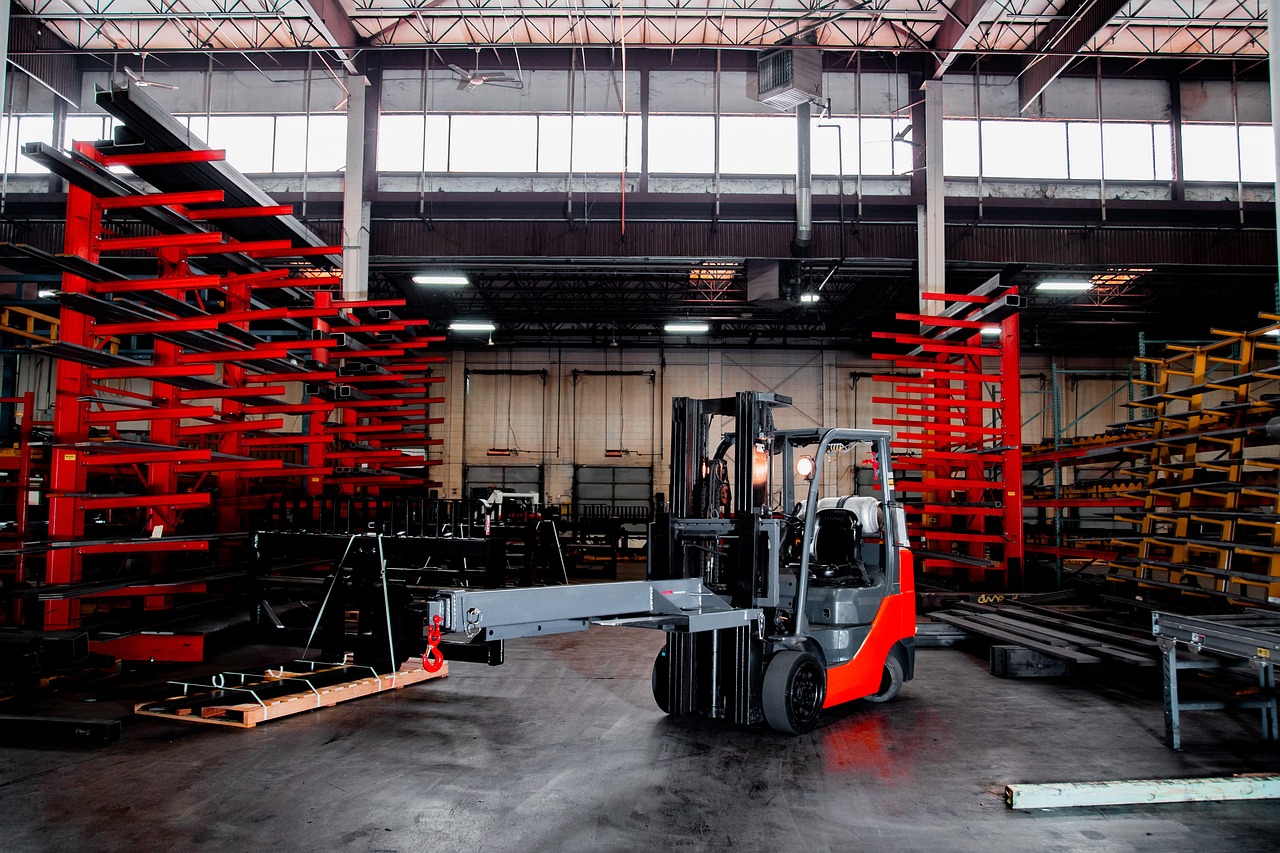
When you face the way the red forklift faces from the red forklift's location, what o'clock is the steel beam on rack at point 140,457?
The steel beam on rack is roughly at 2 o'clock from the red forklift.

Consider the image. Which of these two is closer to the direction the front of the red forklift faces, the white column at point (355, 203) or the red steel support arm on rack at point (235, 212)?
the red steel support arm on rack

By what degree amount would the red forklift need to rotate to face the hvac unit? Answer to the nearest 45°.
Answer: approximately 135° to its right

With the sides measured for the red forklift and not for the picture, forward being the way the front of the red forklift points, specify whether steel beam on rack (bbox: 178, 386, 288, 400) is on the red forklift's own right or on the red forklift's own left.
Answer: on the red forklift's own right

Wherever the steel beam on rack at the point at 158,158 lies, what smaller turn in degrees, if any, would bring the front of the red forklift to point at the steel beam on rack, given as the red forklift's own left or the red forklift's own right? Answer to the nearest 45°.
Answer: approximately 45° to the red forklift's own right

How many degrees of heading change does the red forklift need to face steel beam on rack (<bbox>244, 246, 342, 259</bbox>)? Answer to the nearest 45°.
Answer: approximately 90° to its right

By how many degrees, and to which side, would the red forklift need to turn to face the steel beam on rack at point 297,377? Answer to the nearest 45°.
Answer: approximately 90° to its right

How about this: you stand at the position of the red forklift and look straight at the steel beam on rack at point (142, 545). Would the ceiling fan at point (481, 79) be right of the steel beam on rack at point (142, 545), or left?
right

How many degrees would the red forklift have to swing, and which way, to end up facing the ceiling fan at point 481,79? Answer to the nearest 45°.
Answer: approximately 90° to its right

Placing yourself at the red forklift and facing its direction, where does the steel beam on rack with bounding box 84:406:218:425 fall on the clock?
The steel beam on rack is roughly at 2 o'clock from the red forklift.

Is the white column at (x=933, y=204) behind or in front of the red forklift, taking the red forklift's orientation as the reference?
behind

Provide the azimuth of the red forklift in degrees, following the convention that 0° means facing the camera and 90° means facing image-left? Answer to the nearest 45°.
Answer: approximately 45°
